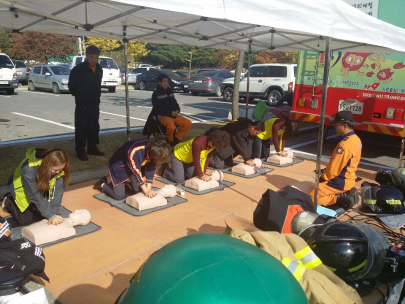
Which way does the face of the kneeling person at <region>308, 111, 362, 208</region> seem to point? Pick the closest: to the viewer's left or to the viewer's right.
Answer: to the viewer's left

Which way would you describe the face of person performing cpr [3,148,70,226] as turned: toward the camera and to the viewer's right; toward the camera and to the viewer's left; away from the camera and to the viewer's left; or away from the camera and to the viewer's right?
toward the camera and to the viewer's right

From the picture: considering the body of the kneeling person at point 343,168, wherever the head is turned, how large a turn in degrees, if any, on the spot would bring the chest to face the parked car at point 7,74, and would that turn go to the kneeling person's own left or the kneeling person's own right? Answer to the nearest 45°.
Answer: approximately 45° to the kneeling person's own right

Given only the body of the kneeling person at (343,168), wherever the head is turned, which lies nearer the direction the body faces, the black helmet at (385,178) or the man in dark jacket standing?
the man in dark jacket standing

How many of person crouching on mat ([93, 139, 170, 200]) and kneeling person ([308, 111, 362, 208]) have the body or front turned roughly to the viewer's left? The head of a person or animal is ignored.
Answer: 1

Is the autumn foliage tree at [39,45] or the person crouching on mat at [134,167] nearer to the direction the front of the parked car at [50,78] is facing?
the person crouching on mat

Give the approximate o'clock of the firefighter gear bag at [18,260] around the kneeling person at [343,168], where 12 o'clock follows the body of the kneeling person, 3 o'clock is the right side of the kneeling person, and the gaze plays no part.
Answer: The firefighter gear bag is roughly at 10 o'clock from the kneeling person.

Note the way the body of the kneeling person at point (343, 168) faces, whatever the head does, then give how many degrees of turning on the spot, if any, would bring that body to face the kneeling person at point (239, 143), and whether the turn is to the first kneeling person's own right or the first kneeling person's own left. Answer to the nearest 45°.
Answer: approximately 45° to the first kneeling person's own right
